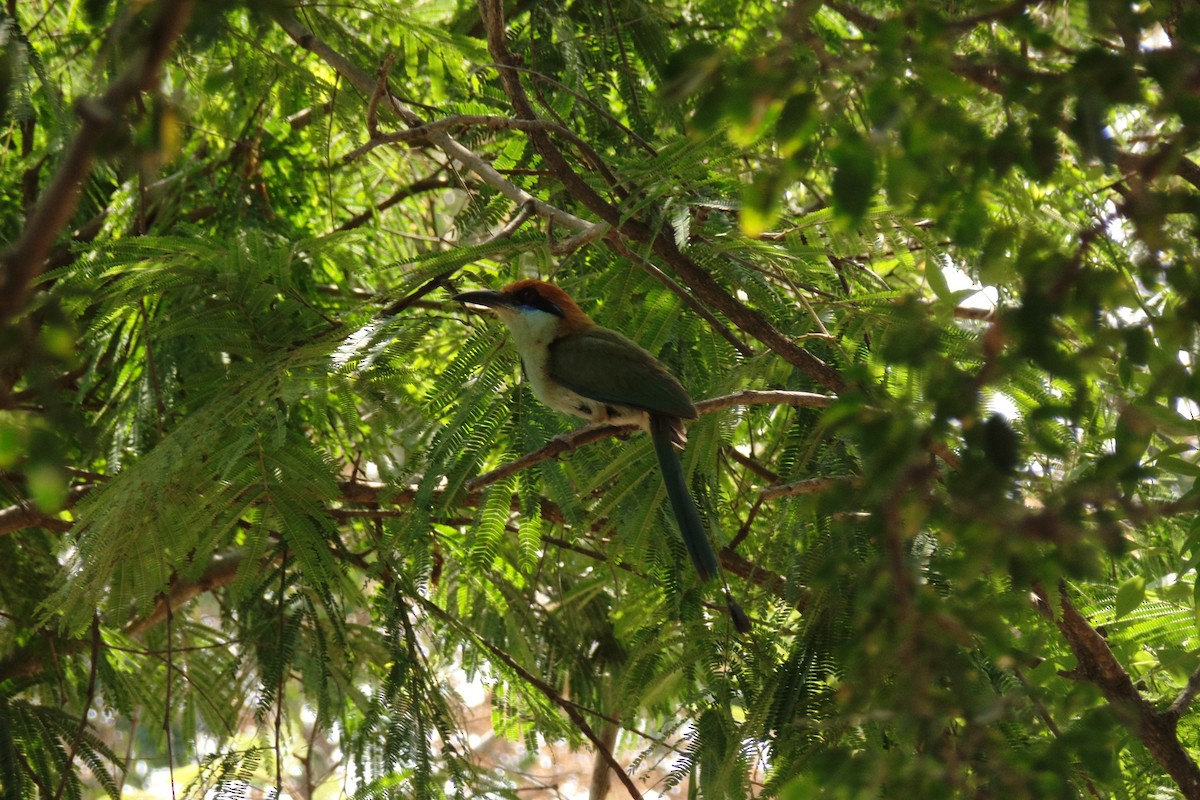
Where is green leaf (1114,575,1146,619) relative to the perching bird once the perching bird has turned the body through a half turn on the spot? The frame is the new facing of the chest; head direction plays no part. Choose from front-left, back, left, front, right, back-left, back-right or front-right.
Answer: front

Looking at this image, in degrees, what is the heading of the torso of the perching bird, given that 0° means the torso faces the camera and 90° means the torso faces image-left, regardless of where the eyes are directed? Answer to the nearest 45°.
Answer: approximately 90°
